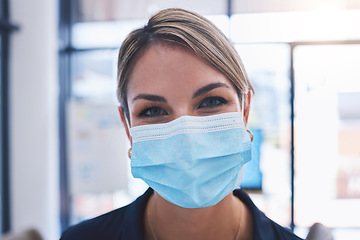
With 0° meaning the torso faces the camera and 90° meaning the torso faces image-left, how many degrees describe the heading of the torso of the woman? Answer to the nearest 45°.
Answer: approximately 0°

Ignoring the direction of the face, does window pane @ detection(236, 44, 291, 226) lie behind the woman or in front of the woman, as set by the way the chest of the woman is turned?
behind

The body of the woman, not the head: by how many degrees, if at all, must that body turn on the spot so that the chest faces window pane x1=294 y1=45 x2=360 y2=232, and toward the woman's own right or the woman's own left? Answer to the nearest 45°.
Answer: approximately 135° to the woman's own left

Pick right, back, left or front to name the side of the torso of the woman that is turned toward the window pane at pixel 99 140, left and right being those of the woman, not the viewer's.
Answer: back

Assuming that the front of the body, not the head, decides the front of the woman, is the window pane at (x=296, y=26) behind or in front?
behind
